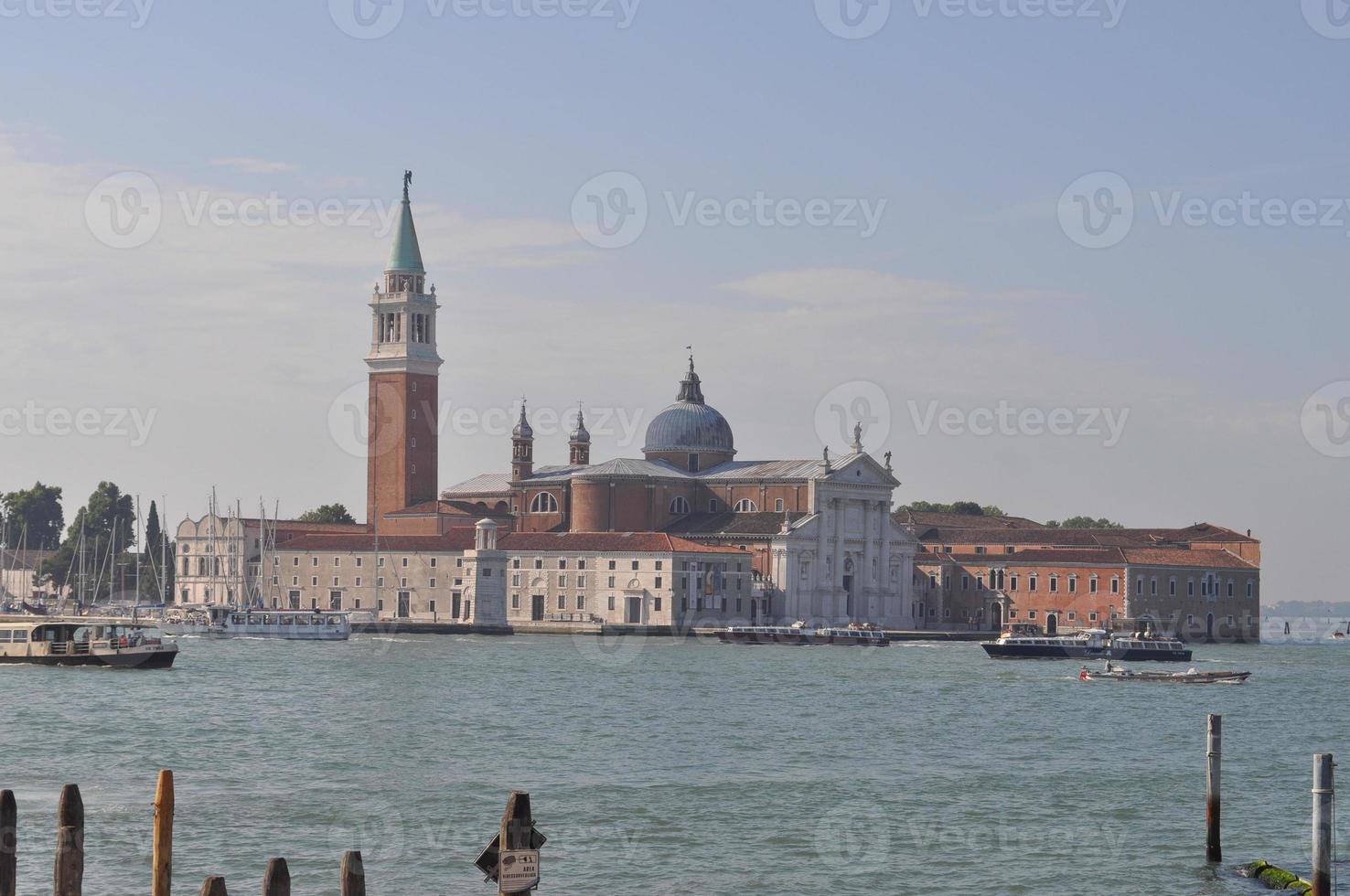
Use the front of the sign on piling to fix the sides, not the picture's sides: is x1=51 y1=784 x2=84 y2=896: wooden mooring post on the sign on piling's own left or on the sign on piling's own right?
on the sign on piling's own right

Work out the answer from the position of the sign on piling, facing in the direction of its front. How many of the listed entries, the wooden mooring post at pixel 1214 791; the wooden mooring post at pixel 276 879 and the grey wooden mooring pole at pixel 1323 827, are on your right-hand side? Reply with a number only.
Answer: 1

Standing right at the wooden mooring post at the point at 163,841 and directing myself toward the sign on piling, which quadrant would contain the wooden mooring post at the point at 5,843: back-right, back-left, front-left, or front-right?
back-right

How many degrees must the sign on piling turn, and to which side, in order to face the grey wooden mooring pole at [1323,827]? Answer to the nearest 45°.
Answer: approximately 135° to its left

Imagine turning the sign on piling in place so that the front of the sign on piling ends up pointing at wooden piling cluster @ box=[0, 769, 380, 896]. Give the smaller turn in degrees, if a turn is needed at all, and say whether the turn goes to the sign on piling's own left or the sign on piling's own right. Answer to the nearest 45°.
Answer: approximately 135° to the sign on piling's own right

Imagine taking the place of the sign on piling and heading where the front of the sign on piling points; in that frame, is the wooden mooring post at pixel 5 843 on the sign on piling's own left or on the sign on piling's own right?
on the sign on piling's own right

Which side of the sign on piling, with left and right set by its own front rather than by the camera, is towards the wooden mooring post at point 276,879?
right

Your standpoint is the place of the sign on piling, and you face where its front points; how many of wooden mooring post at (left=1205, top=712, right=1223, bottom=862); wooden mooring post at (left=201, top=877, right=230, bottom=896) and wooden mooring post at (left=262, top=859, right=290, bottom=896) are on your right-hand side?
2

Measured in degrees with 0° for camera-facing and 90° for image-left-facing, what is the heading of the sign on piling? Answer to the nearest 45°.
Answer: approximately 0°
